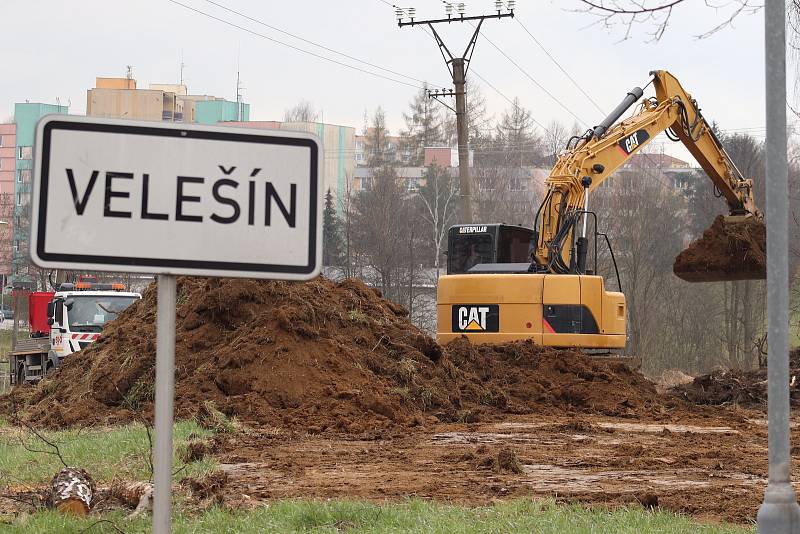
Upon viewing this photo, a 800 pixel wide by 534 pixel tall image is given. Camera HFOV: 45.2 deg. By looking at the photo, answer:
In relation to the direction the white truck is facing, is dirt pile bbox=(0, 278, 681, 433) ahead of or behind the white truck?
ahead

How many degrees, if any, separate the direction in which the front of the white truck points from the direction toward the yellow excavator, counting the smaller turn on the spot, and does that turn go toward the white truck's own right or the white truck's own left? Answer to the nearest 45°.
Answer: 0° — it already faces it

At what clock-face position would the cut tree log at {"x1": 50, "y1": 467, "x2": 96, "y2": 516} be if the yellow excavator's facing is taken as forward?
The cut tree log is roughly at 5 o'clock from the yellow excavator.

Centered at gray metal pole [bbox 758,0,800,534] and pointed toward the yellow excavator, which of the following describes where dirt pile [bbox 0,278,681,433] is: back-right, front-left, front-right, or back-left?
front-left

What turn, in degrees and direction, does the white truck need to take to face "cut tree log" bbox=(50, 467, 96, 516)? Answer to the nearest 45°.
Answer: approximately 45° to its right

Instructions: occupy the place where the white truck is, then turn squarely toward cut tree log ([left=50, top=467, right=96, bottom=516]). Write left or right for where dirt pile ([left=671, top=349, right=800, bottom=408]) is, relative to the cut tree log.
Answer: left

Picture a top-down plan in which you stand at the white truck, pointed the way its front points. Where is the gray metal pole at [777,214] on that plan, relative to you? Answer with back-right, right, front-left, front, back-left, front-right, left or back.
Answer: front-right

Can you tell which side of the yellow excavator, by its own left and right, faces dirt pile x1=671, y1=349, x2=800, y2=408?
front

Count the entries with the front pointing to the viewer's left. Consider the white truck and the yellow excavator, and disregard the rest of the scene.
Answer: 0

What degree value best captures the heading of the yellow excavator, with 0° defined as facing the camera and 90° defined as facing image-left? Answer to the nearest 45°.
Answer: approximately 225°

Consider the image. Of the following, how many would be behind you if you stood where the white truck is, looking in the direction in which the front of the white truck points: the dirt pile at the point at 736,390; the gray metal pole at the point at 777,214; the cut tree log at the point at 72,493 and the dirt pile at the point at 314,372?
0

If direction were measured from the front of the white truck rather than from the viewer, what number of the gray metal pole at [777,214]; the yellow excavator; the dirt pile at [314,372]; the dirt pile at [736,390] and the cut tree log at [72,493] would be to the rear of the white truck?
0

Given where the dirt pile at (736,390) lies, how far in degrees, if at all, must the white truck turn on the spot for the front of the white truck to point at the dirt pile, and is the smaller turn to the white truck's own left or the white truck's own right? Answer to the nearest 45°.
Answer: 0° — it already faces it

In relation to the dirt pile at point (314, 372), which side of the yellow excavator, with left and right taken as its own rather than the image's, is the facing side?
back
